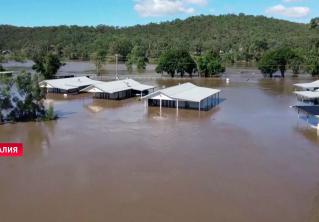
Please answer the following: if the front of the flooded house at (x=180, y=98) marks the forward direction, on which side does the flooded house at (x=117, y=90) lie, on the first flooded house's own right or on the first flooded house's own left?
on the first flooded house's own right

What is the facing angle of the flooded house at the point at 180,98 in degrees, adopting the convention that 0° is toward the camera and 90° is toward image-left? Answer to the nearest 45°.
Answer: approximately 45°

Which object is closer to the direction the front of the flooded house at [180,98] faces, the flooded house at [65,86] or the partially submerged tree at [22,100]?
the partially submerged tree

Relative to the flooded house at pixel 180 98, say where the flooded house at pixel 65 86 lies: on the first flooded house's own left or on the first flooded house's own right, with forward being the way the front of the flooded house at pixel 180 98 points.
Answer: on the first flooded house's own right

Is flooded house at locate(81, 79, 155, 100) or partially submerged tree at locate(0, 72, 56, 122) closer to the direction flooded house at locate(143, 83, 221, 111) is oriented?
the partially submerged tree
